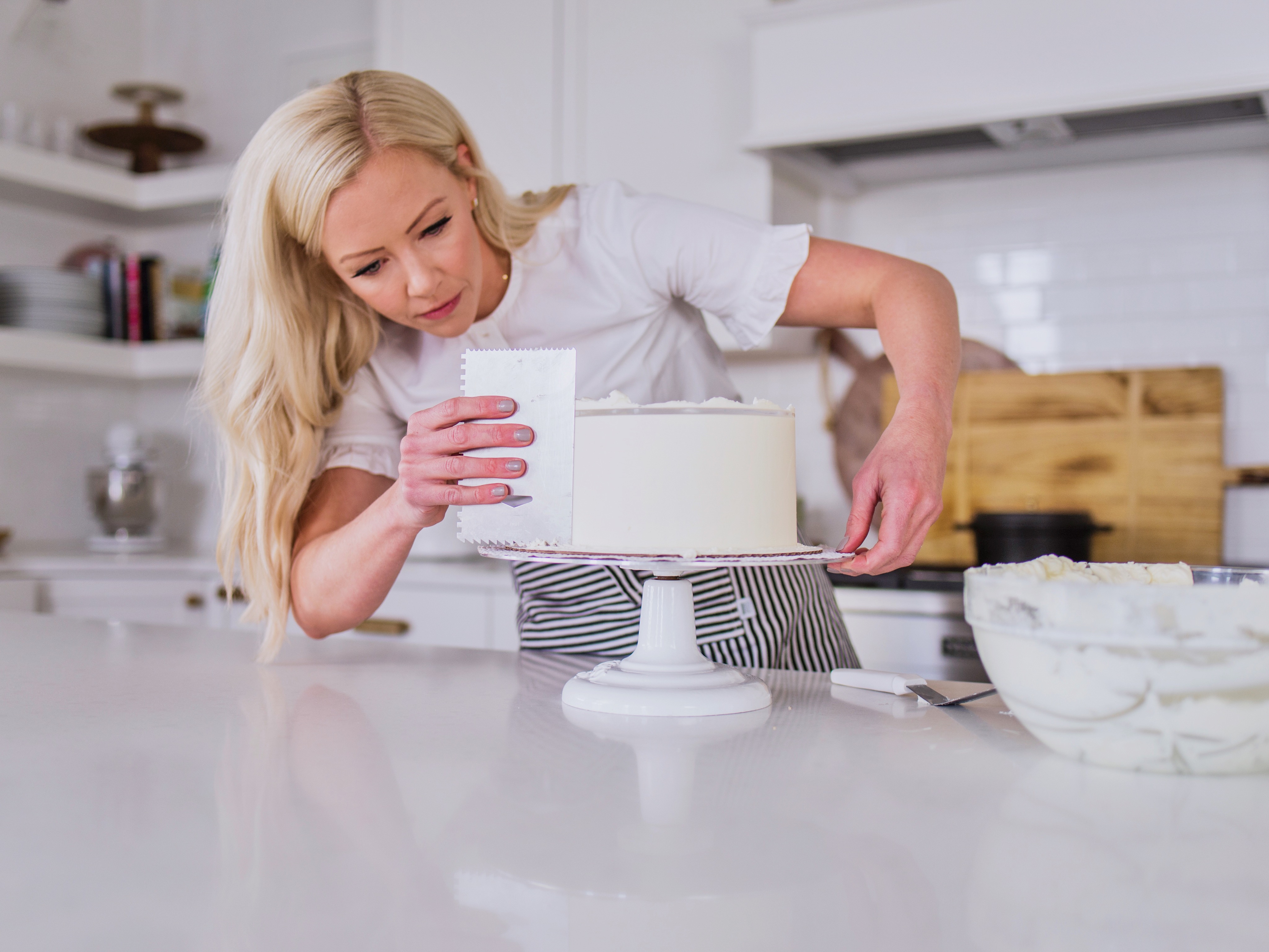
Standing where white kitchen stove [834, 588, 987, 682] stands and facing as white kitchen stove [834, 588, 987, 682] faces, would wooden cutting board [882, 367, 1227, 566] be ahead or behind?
behind

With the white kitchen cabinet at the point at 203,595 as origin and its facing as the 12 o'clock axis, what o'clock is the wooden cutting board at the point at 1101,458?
The wooden cutting board is roughly at 10 o'clock from the white kitchen cabinet.

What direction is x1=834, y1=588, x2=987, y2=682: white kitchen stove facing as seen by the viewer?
toward the camera

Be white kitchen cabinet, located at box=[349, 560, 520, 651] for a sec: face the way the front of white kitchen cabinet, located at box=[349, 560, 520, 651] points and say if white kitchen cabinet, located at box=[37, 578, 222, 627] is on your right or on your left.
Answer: on your right

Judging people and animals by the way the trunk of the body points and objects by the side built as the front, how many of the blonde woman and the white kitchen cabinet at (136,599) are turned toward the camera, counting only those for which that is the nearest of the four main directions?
2

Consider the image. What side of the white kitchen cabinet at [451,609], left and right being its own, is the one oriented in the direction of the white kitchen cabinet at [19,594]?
right

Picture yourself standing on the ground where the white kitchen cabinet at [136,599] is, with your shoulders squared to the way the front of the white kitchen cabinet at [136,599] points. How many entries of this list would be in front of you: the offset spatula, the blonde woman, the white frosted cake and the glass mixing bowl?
4

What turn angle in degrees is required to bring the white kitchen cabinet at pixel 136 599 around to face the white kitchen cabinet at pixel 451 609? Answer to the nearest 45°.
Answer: approximately 45° to its left

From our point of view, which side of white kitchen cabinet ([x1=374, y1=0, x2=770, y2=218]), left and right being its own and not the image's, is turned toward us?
front

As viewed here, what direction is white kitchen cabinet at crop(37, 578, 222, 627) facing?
toward the camera

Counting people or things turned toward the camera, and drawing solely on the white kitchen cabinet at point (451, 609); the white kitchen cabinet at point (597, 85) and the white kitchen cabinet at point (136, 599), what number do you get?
3

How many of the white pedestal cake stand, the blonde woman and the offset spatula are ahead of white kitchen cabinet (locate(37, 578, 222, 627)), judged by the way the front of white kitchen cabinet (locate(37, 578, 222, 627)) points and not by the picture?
3

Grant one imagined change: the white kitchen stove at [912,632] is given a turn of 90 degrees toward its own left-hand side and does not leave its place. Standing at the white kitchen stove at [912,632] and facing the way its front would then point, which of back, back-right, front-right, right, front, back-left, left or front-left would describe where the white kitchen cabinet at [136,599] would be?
back

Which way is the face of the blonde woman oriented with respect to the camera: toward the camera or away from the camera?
toward the camera
